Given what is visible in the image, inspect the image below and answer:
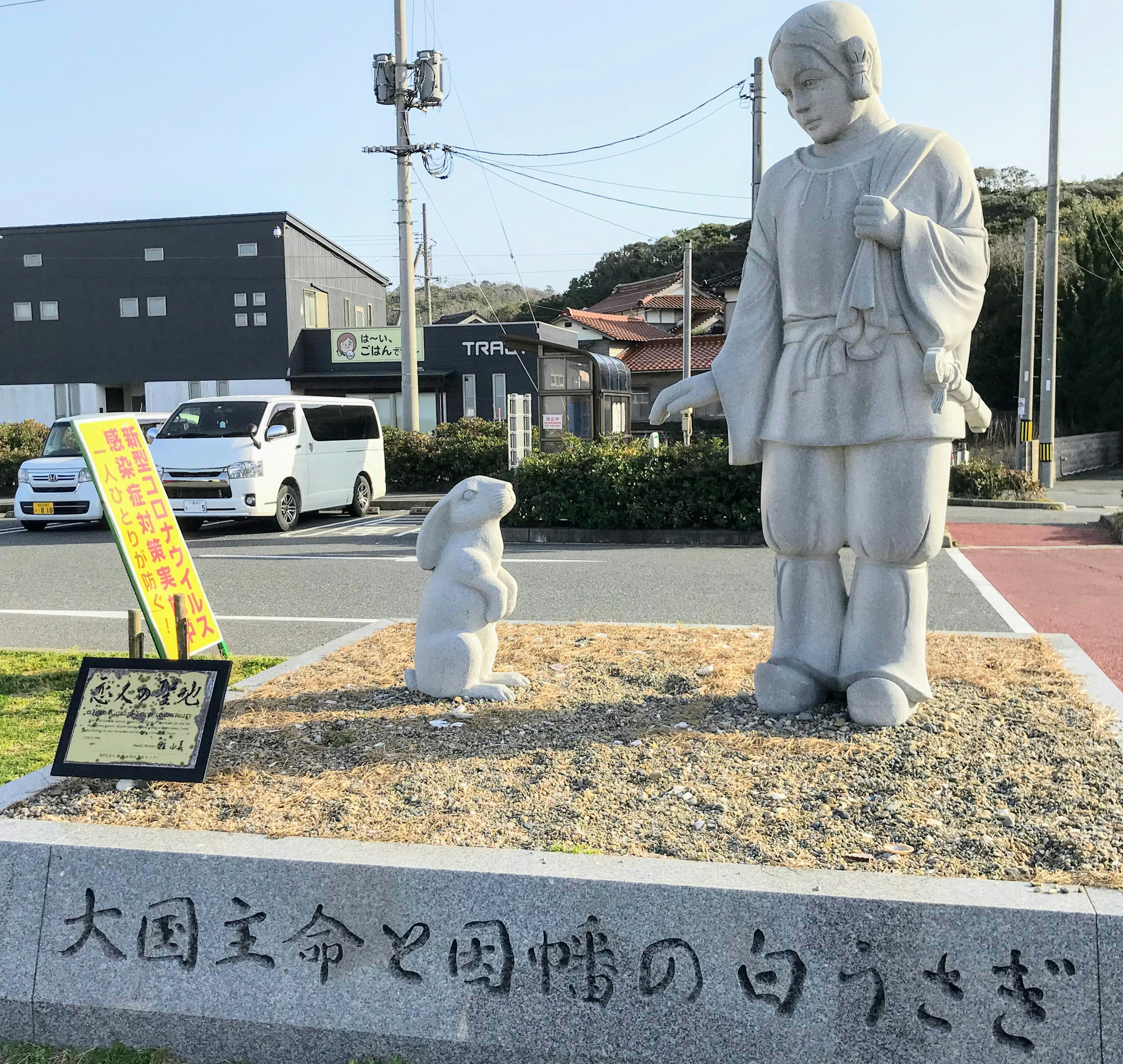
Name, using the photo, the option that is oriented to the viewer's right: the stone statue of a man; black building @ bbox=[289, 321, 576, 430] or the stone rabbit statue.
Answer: the stone rabbit statue

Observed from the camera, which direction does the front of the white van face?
facing the viewer and to the left of the viewer

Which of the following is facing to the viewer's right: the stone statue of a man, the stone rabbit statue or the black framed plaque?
the stone rabbit statue

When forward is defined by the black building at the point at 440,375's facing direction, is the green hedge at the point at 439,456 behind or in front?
in front

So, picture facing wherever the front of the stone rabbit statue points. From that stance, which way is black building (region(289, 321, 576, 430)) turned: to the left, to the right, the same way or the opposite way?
to the right

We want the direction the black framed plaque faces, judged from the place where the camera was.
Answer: facing the viewer

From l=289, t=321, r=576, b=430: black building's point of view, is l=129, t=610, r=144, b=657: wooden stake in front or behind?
in front

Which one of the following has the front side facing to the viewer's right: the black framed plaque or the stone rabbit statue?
the stone rabbit statue

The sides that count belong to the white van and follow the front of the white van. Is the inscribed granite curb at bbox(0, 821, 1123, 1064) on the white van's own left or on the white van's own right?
on the white van's own left

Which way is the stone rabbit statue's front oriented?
to the viewer's right

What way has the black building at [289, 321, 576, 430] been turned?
toward the camera

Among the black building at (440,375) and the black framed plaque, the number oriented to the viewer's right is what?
0

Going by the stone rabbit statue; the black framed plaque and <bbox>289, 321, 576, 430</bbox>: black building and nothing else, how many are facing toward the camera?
2

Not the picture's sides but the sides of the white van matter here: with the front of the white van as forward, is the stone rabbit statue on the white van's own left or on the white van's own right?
on the white van's own left

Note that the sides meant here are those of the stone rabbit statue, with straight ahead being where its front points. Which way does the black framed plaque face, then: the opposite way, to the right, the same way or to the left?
to the right
